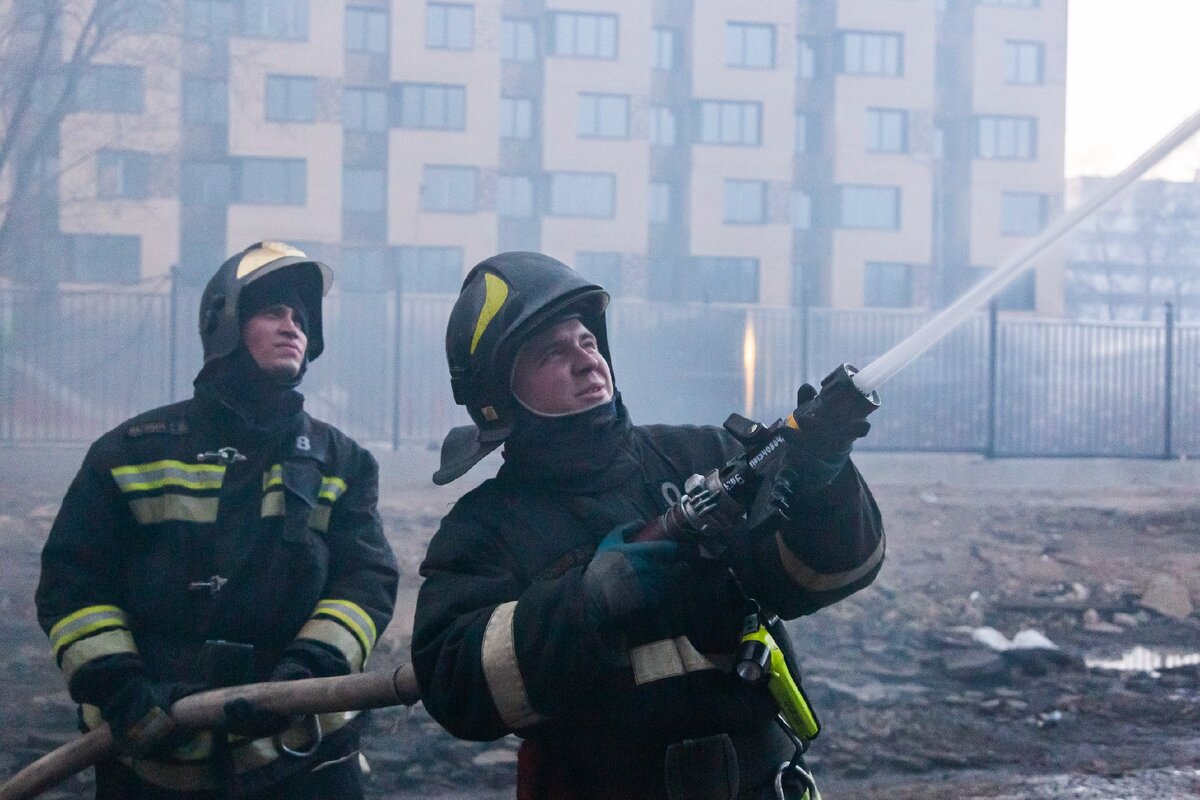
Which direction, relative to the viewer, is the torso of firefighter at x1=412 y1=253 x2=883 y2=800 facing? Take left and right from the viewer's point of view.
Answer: facing the viewer and to the right of the viewer

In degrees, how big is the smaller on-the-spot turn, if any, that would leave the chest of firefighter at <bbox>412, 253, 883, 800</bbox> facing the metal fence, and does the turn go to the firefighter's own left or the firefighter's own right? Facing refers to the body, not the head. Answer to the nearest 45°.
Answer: approximately 135° to the firefighter's own left

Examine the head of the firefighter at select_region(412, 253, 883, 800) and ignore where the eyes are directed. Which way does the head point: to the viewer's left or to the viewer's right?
to the viewer's right

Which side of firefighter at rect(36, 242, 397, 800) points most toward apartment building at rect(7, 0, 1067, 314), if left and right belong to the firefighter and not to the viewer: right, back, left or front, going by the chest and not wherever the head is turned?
back

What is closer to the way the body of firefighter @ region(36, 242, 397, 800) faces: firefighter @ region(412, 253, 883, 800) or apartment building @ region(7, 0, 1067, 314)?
the firefighter

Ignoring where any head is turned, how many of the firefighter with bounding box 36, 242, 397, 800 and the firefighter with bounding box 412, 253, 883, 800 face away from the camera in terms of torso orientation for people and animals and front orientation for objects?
0

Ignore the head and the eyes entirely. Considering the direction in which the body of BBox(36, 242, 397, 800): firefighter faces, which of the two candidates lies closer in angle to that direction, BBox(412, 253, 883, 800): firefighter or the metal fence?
the firefighter

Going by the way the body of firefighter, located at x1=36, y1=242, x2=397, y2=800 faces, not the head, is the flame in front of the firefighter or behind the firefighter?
behind

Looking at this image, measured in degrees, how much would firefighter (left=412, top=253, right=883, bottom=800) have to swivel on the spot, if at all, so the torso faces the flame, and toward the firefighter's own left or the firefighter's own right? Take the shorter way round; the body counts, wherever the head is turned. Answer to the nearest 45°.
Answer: approximately 135° to the firefighter's own left

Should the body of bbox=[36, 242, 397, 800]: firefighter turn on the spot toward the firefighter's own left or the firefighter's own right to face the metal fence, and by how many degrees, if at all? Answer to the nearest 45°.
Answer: approximately 135° to the firefighter's own left
